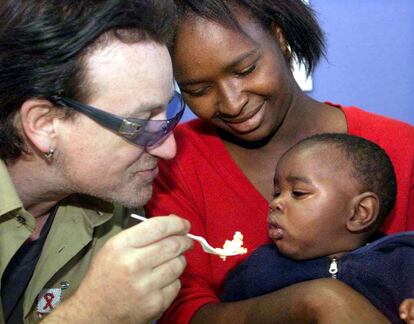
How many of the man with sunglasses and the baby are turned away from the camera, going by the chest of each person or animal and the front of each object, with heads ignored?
0

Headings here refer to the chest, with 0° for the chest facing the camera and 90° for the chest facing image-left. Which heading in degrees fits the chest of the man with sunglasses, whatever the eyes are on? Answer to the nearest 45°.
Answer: approximately 315°

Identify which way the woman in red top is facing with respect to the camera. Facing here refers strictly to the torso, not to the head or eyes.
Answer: toward the camera

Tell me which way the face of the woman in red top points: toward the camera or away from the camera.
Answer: toward the camera

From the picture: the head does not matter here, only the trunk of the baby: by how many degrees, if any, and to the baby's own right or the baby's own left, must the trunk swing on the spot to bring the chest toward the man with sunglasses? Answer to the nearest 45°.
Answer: approximately 45° to the baby's own right

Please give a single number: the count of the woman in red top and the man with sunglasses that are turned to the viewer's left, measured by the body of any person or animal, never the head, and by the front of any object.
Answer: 0

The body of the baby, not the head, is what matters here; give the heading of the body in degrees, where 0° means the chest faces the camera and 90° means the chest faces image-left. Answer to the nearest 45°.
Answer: approximately 45°
